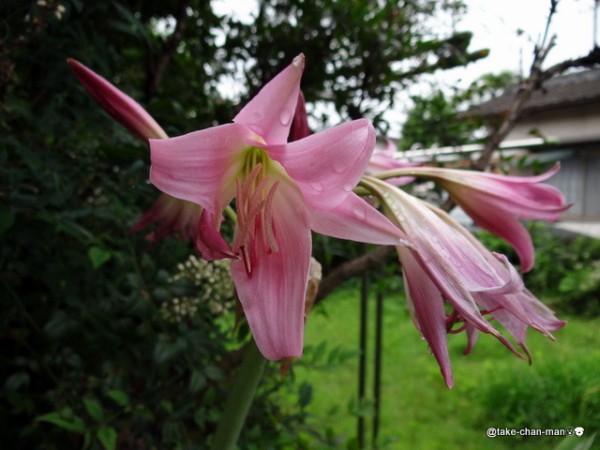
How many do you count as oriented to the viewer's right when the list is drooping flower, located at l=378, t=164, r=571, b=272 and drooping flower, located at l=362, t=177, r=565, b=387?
2

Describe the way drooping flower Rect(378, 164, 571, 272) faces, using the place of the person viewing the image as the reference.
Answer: facing to the right of the viewer

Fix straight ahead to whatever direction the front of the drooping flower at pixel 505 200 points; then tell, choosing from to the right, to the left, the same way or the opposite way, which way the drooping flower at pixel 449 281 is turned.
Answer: the same way

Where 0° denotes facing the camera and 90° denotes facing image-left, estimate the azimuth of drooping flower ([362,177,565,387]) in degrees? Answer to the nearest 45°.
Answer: approximately 270°
